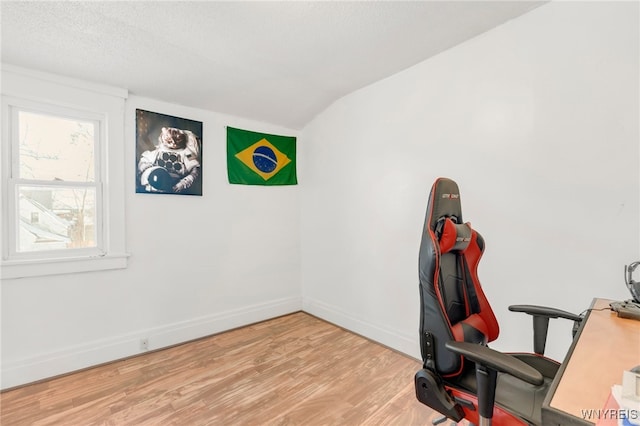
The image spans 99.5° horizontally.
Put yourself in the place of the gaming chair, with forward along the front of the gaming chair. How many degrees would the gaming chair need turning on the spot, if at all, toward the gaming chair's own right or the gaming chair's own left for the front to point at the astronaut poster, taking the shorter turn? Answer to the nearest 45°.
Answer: approximately 135° to the gaming chair's own right

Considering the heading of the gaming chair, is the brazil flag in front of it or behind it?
behind
